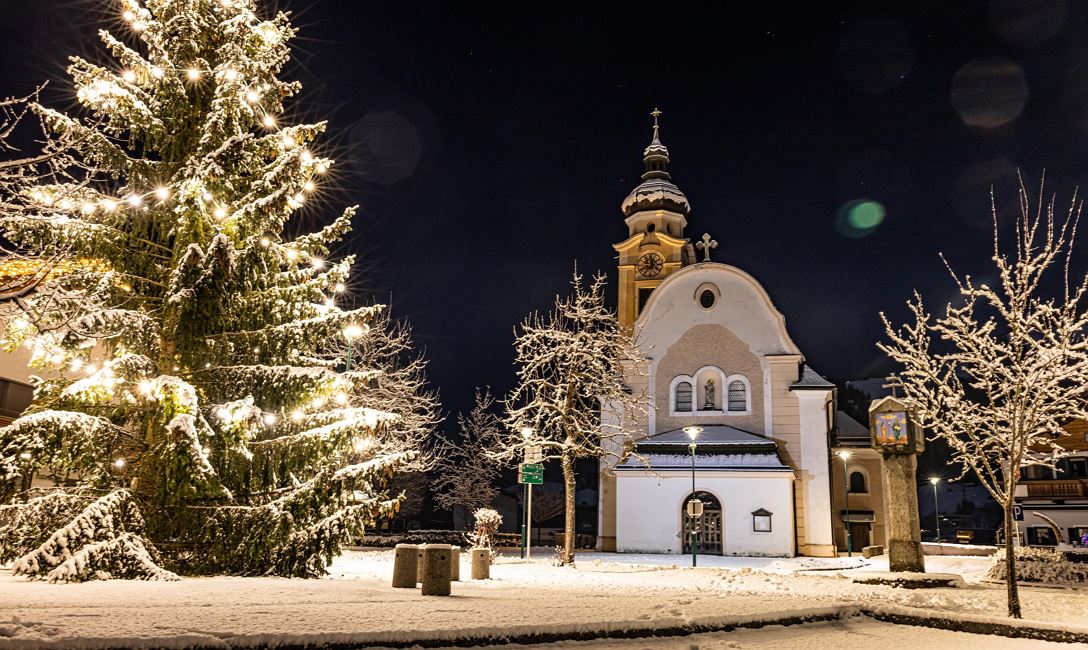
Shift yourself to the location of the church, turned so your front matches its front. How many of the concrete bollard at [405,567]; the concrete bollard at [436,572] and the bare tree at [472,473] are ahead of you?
2

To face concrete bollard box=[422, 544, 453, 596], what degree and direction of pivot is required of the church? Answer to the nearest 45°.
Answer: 0° — it already faces it

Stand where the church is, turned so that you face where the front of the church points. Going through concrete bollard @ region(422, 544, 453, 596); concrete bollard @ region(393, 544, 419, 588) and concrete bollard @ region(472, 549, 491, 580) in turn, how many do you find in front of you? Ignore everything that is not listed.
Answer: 3

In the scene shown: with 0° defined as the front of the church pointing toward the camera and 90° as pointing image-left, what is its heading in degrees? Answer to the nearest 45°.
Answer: approximately 0°

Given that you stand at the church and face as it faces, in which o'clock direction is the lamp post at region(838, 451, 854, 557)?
The lamp post is roughly at 10 o'clock from the church.

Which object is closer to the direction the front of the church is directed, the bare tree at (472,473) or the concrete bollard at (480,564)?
the concrete bollard

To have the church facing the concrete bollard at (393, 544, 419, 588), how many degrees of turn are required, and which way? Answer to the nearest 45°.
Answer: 0° — it already faces it

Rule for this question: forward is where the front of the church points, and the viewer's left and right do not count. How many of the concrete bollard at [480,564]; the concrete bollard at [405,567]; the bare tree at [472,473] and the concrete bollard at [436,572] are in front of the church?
3

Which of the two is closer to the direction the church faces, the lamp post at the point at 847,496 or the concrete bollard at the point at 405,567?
the concrete bollard

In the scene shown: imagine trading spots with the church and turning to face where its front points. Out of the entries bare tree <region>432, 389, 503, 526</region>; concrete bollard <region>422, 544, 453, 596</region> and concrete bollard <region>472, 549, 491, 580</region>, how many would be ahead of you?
2
